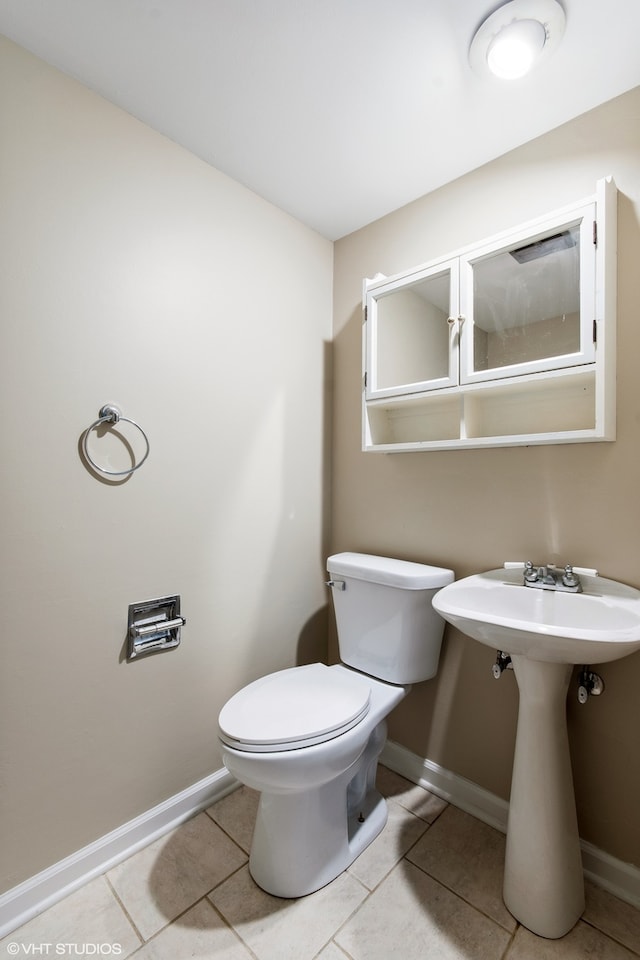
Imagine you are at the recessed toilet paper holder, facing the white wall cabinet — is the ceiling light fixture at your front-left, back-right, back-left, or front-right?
front-right

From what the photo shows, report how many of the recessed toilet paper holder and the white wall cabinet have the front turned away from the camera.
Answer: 0

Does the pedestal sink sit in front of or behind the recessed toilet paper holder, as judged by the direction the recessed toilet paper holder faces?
in front

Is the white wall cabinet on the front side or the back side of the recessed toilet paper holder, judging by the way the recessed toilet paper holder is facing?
on the front side

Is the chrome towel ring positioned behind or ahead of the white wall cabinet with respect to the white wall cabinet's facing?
ahead

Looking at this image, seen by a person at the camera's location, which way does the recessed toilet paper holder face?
facing the viewer and to the right of the viewer
